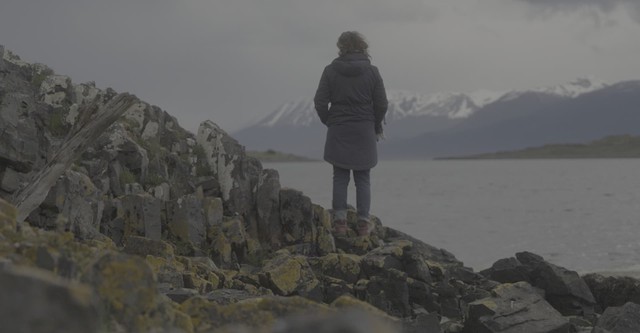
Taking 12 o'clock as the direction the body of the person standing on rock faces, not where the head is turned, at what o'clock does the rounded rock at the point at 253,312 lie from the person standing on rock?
The rounded rock is roughly at 6 o'clock from the person standing on rock.

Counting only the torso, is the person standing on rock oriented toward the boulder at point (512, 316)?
no

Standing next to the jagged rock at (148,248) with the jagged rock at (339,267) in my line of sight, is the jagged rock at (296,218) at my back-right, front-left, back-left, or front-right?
front-left

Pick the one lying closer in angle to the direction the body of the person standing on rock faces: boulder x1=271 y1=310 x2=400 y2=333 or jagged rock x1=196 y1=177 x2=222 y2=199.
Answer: the jagged rock

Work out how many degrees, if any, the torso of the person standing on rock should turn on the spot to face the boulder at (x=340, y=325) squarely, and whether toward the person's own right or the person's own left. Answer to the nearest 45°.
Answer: approximately 180°

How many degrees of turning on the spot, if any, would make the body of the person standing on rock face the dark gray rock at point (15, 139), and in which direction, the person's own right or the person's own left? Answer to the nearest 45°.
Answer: approximately 135° to the person's own left

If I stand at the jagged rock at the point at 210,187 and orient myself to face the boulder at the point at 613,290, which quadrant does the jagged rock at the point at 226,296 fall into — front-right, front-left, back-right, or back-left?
front-right

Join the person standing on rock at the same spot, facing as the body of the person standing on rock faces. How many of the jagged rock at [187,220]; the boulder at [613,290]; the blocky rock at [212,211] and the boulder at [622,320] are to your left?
2

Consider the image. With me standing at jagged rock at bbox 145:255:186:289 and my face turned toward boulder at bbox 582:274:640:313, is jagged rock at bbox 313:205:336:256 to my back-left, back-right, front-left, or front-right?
front-left

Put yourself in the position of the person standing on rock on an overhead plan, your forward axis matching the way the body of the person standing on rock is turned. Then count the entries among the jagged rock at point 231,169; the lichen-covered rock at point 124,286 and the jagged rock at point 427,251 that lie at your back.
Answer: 1

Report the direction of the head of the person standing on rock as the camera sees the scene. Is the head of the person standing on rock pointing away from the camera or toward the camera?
away from the camera

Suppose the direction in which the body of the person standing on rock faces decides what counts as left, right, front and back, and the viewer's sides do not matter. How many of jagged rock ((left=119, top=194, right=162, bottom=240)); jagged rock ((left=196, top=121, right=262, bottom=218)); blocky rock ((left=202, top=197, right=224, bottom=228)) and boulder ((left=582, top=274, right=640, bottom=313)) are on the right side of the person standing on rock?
1

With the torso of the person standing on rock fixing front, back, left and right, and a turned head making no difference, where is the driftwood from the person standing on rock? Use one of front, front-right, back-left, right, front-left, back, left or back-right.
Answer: back-left

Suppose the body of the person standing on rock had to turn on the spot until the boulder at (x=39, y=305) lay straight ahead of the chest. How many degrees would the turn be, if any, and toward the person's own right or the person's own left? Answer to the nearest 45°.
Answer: approximately 180°

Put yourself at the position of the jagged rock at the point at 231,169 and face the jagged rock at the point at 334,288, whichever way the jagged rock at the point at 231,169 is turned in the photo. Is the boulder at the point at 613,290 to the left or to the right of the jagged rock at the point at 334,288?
left

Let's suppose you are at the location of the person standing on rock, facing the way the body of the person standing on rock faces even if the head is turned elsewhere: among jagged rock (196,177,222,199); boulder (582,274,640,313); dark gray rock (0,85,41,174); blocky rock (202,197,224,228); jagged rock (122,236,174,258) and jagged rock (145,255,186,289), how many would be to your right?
1

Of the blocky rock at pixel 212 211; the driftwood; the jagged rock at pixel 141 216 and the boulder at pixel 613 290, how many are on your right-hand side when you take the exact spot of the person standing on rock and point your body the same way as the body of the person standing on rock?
1

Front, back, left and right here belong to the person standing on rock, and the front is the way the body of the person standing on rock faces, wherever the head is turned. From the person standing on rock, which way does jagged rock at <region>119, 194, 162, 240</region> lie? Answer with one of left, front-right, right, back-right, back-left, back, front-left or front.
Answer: left

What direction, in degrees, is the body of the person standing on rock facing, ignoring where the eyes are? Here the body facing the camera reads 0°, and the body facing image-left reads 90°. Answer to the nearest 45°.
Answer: approximately 180°

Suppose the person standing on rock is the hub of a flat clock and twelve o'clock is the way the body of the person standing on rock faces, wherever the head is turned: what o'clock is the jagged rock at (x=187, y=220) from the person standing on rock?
The jagged rock is roughly at 9 o'clock from the person standing on rock.

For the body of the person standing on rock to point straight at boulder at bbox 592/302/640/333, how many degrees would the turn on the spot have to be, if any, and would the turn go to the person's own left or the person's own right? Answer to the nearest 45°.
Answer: approximately 135° to the person's own right
